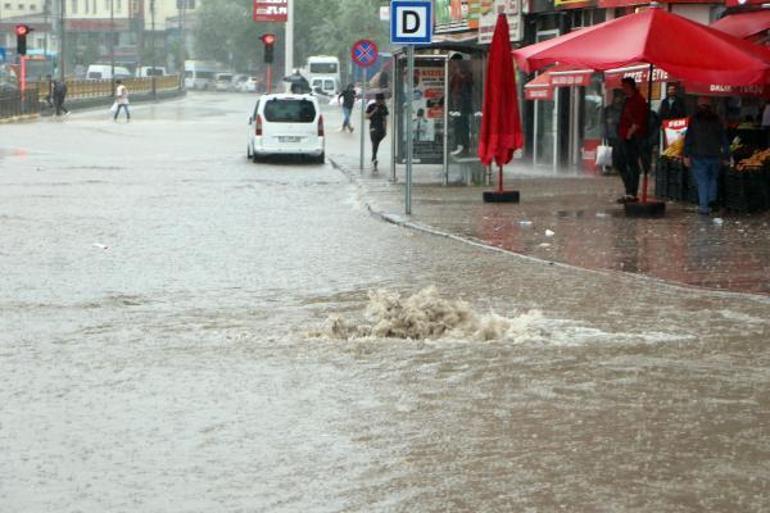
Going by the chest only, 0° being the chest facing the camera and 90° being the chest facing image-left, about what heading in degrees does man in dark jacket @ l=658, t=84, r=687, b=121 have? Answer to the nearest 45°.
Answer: approximately 0°

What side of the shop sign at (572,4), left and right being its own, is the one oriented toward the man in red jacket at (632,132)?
front

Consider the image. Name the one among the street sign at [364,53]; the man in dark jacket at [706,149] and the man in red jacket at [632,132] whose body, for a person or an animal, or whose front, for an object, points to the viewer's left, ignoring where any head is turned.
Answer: the man in red jacket at [632,132]

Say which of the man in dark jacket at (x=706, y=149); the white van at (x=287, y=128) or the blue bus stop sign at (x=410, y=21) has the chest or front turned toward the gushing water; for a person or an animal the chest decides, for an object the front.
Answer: the blue bus stop sign

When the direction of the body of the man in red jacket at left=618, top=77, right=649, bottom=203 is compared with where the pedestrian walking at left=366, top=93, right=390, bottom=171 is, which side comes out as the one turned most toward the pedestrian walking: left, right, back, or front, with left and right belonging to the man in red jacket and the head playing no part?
right

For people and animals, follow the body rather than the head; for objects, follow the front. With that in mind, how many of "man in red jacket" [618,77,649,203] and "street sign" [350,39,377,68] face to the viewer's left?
1

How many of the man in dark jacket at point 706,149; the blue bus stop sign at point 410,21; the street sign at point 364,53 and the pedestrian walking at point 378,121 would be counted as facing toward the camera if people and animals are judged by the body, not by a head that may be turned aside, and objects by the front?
3

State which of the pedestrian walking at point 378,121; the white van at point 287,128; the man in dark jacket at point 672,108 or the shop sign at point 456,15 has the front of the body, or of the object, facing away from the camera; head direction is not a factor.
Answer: the white van

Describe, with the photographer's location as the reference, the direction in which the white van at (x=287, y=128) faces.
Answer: facing away from the viewer
